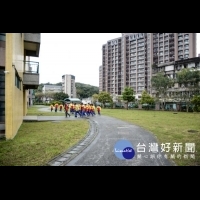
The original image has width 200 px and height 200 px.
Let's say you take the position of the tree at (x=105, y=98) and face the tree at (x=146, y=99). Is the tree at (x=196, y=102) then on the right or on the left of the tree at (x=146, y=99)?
right

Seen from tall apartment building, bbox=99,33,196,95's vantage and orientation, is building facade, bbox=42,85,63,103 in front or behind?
in front

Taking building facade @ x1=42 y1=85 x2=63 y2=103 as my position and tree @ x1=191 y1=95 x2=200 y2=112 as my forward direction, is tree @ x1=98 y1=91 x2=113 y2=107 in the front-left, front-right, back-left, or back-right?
front-left

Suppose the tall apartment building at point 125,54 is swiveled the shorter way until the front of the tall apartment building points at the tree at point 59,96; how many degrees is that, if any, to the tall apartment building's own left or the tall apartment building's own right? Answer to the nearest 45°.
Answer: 0° — it already faces it

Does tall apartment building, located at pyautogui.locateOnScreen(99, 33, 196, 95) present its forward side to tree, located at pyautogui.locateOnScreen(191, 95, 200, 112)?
no

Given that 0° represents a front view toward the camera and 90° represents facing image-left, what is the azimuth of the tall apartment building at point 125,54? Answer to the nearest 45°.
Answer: approximately 45°
